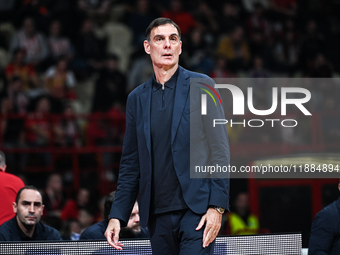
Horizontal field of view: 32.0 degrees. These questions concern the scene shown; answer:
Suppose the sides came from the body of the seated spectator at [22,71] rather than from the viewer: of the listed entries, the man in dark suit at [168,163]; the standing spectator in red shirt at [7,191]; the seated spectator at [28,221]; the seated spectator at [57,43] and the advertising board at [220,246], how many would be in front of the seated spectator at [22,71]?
4

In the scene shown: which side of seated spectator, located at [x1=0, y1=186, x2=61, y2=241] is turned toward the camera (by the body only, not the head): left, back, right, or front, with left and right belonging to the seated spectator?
front

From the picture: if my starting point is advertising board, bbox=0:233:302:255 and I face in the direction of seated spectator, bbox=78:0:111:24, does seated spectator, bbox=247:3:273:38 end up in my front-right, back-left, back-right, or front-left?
front-right

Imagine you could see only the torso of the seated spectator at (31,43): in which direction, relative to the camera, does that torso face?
toward the camera

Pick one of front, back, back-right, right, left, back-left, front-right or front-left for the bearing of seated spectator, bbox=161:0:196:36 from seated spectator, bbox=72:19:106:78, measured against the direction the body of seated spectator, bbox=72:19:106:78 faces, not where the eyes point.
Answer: left

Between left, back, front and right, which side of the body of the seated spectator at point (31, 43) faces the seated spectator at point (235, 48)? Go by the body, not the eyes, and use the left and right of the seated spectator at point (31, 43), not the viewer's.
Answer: left

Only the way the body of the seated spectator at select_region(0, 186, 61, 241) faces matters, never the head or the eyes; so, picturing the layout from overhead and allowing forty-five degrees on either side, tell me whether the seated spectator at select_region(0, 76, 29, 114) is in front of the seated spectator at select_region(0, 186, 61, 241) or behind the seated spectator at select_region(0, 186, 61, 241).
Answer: behind
